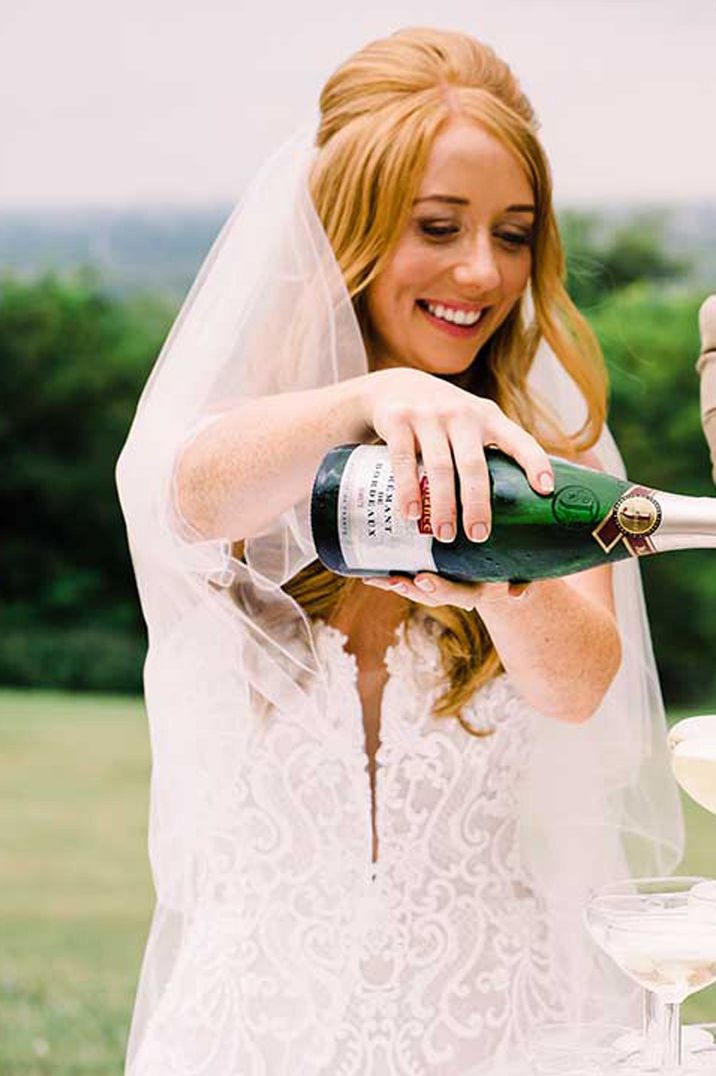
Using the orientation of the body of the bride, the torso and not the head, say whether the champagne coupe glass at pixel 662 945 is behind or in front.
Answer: in front

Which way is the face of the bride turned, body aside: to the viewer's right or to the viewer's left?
to the viewer's right

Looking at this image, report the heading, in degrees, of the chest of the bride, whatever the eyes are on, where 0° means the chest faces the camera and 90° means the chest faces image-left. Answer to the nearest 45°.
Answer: approximately 0°
